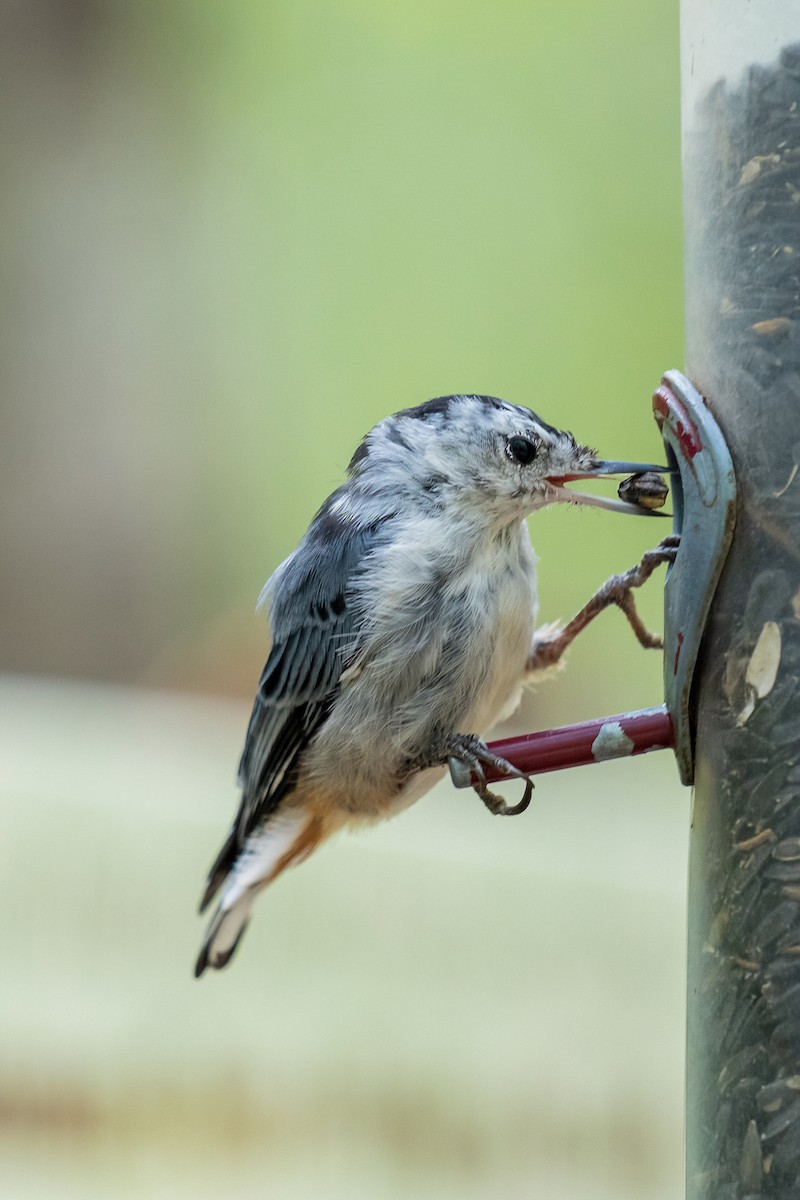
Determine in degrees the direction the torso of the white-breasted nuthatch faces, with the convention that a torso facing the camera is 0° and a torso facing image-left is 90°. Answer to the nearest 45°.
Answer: approximately 270°

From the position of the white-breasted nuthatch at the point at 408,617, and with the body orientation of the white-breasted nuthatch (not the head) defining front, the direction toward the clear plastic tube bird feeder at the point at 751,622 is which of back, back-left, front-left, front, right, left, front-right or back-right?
front-right
